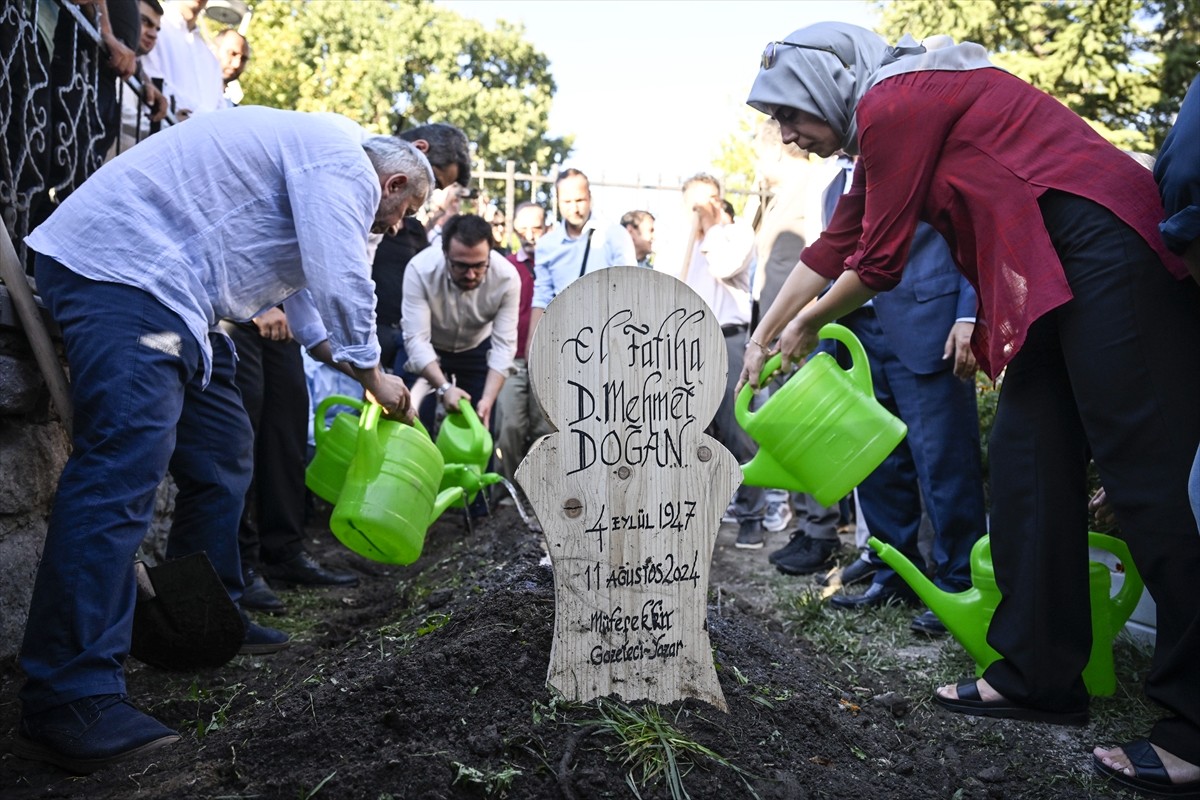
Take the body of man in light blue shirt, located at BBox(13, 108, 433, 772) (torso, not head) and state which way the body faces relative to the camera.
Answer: to the viewer's right

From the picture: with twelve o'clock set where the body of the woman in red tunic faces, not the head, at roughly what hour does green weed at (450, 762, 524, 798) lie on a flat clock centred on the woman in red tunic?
The green weed is roughly at 10 o'clock from the woman in red tunic.

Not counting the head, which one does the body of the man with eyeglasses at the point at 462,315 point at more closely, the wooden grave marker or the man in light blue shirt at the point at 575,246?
the wooden grave marker

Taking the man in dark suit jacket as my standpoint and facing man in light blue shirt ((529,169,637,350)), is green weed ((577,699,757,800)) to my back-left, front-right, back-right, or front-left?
back-left

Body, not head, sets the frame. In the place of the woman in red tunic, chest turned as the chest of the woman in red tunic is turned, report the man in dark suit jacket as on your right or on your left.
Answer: on your right

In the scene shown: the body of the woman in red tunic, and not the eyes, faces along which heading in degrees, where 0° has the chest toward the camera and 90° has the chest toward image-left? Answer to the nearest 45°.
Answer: approximately 90°

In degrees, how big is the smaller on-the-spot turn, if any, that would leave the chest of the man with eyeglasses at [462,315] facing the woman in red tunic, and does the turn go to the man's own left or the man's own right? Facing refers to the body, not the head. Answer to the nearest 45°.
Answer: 0° — they already face them

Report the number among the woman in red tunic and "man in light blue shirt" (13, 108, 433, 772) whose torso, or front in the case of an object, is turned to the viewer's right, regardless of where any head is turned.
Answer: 1

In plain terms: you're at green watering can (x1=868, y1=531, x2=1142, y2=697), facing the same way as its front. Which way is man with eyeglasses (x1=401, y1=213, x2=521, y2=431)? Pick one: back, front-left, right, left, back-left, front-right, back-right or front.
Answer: front-right

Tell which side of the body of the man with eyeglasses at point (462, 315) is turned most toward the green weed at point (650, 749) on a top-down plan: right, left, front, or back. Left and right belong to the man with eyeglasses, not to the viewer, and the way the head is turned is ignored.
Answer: front

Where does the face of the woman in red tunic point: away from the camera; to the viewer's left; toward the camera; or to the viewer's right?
to the viewer's left

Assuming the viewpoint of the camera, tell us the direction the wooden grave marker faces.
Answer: facing the viewer

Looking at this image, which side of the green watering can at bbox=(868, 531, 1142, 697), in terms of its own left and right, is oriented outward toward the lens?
left

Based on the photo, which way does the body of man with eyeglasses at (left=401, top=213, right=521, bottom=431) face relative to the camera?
toward the camera

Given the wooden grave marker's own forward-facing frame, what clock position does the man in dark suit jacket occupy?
The man in dark suit jacket is roughly at 7 o'clock from the wooden grave marker.

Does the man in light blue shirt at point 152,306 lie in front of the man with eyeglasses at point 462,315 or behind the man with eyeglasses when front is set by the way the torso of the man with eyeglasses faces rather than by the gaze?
in front
